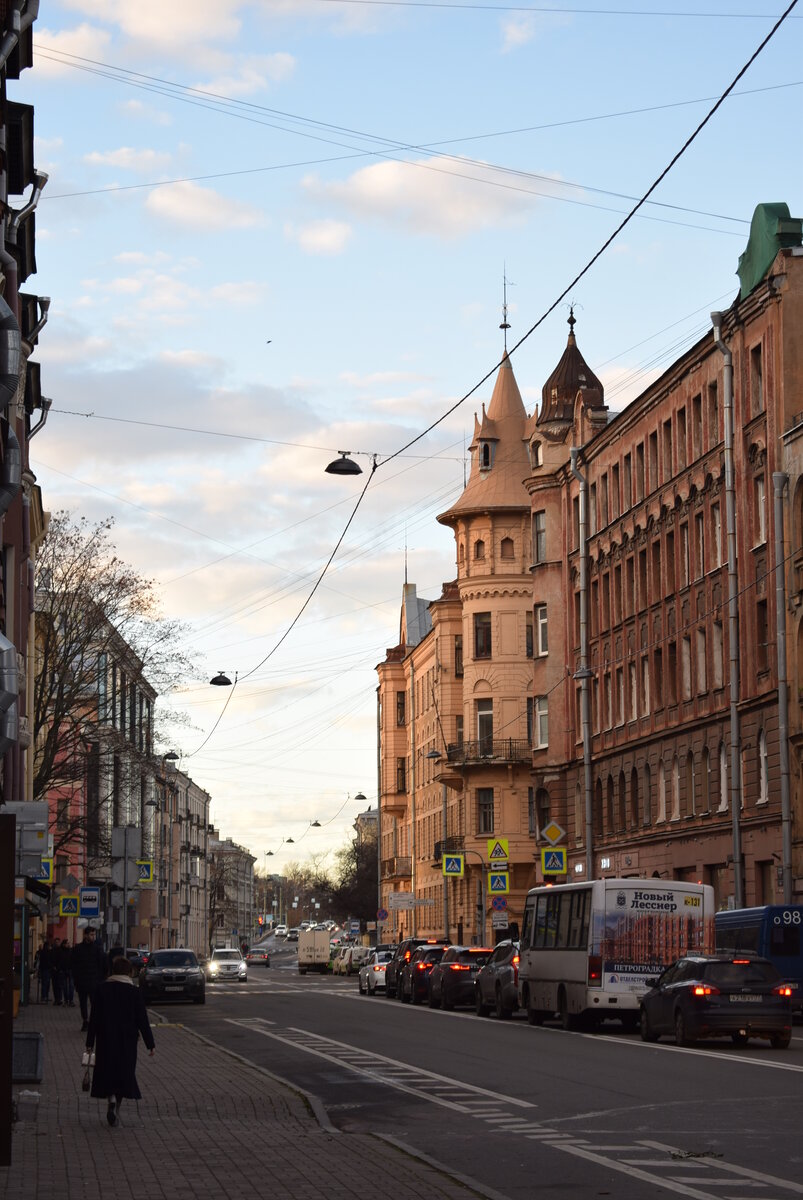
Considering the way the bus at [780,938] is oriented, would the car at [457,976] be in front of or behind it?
in front

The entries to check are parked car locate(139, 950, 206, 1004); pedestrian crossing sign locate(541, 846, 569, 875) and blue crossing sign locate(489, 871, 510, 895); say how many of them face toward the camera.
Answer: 3

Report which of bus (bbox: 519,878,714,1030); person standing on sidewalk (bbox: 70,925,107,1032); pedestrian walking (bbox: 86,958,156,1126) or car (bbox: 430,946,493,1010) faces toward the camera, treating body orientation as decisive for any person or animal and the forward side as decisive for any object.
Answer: the person standing on sidewalk

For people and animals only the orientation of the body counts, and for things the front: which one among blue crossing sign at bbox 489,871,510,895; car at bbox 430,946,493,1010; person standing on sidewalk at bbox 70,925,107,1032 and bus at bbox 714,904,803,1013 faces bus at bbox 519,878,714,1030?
the blue crossing sign

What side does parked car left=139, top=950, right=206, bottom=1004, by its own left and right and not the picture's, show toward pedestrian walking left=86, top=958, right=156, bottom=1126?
front

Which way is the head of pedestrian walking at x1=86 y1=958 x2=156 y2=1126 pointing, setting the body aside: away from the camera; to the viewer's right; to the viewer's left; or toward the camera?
away from the camera

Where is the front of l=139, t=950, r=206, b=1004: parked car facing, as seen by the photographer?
facing the viewer

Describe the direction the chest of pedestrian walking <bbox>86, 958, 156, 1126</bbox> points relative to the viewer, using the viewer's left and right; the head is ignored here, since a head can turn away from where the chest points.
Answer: facing away from the viewer

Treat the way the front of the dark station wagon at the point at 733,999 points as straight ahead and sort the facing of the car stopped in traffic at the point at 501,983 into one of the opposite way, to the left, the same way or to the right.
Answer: the same way

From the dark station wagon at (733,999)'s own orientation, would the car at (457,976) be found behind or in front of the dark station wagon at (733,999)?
in front

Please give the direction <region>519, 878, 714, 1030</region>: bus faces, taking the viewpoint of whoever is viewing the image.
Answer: facing away from the viewer and to the left of the viewer

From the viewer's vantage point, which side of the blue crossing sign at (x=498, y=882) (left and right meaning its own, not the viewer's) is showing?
front

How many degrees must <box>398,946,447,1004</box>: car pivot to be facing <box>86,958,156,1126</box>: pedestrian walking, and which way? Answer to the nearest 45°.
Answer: approximately 135° to its left

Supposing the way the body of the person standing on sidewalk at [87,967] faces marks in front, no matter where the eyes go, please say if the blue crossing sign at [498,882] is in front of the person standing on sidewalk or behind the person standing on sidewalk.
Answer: behind
